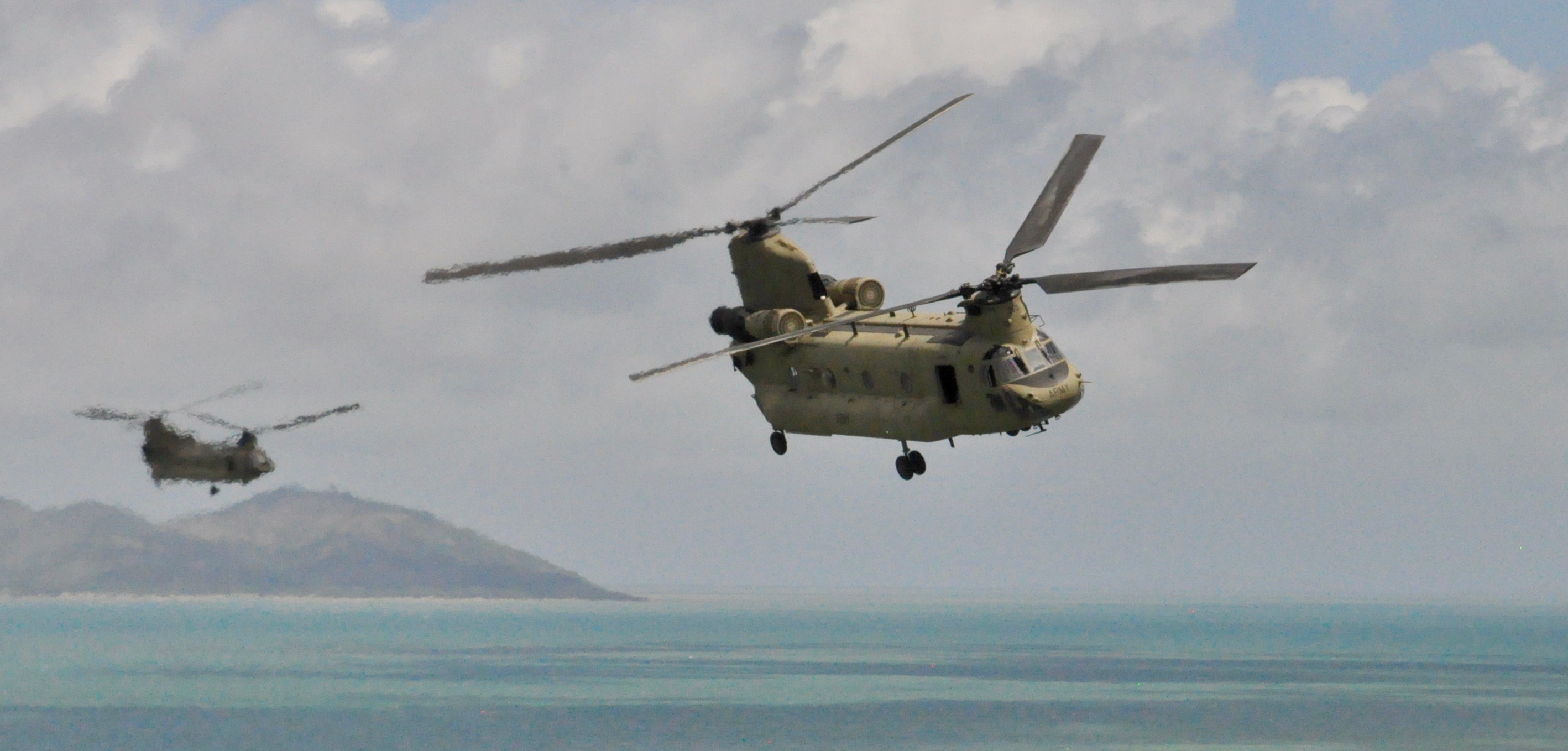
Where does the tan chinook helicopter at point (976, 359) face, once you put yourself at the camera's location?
facing the viewer and to the right of the viewer
